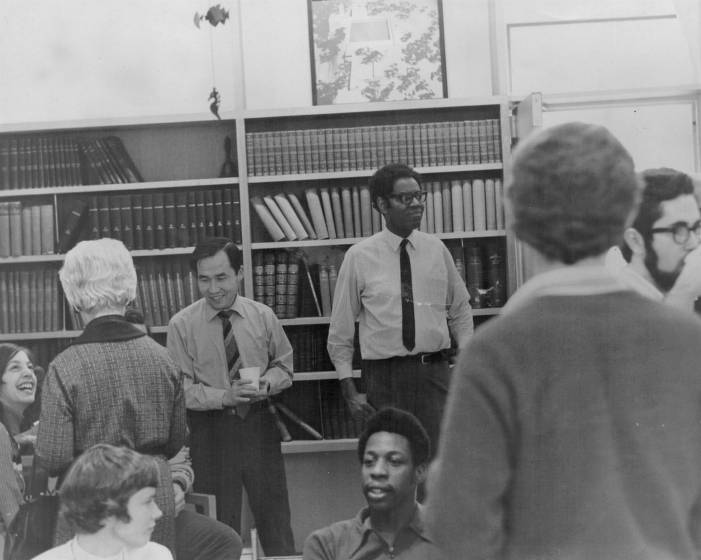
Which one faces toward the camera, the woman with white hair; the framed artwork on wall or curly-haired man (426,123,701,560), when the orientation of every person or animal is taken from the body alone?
the framed artwork on wall

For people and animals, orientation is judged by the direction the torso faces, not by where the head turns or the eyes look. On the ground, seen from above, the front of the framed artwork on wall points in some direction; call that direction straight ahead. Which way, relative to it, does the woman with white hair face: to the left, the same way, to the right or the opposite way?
the opposite way

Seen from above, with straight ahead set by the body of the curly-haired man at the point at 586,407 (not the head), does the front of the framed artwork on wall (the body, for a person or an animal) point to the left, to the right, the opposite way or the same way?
the opposite way

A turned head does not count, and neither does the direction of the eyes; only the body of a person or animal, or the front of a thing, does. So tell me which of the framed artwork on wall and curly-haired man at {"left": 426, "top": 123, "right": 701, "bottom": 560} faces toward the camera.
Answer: the framed artwork on wall

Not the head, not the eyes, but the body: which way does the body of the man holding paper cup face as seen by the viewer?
toward the camera

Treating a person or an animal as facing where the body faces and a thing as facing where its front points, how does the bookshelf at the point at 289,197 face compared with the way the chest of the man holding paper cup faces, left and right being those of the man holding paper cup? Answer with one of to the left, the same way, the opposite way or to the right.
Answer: the same way

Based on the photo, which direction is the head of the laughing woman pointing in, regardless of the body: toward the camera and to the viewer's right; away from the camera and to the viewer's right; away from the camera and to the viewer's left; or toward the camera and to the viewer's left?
toward the camera and to the viewer's right

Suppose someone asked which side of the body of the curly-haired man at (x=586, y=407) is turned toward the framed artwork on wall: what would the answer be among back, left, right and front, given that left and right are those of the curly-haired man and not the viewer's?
front

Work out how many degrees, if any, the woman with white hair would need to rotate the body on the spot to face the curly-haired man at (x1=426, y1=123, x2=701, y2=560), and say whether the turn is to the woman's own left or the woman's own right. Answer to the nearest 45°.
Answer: approximately 135° to the woman's own right

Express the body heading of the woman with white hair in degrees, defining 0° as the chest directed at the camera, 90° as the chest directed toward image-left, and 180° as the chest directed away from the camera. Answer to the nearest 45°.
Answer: approximately 180°

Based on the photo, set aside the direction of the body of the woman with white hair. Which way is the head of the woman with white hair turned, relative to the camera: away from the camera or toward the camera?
away from the camera

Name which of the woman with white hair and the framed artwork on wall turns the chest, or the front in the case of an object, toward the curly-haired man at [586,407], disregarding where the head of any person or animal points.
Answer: the framed artwork on wall

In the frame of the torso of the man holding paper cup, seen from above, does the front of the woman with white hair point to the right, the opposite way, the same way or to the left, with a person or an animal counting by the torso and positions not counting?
the opposite way

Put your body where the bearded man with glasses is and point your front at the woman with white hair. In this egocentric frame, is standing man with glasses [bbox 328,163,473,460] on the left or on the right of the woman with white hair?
right

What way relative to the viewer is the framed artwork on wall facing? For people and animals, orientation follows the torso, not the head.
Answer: toward the camera

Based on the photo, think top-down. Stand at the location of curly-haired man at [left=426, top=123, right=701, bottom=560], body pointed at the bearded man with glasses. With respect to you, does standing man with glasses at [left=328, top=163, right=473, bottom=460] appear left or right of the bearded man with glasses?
left

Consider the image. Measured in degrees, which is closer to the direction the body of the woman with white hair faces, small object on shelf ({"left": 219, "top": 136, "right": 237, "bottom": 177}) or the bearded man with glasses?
the small object on shelf

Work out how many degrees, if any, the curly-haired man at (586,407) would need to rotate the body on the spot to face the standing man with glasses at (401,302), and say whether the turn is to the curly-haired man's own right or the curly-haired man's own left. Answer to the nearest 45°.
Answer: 0° — they already face them
